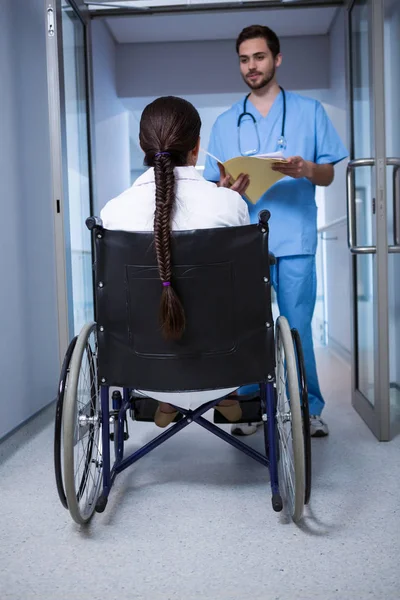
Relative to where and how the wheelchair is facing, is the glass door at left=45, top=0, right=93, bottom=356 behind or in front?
in front

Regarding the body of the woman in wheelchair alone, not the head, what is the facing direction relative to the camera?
away from the camera

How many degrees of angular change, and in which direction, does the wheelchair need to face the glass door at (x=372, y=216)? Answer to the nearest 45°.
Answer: approximately 45° to its right

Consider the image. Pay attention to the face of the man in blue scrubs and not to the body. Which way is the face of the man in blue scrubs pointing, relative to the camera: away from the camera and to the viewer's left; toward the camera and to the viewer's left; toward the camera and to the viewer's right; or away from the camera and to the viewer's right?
toward the camera and to the viewer's left

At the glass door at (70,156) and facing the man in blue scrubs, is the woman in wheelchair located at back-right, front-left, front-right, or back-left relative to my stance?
front-right

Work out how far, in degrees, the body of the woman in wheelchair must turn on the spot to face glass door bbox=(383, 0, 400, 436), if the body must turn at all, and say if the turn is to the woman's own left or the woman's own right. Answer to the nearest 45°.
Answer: approximately 45° to the woman's own right

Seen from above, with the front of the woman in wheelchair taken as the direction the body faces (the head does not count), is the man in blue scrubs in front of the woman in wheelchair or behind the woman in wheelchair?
in front

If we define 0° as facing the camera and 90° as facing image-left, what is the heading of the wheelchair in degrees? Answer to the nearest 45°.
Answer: approximately 180°

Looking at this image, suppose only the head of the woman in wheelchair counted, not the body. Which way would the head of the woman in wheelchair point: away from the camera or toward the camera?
away from the camera
